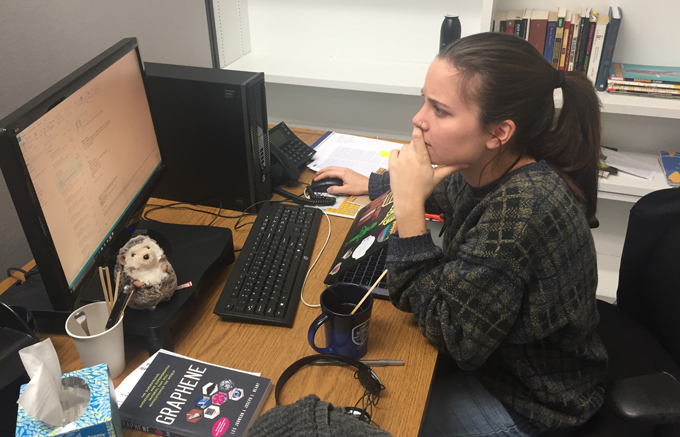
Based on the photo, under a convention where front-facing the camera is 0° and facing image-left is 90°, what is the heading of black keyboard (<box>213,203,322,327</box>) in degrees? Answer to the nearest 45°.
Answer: approximately 270°

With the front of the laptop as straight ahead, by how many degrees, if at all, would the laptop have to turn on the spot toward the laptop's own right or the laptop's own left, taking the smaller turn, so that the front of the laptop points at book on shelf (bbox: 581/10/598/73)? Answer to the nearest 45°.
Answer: approximately 45° to the laptop's own left

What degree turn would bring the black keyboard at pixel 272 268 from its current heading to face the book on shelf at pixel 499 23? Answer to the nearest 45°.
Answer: approximately 45° to its left

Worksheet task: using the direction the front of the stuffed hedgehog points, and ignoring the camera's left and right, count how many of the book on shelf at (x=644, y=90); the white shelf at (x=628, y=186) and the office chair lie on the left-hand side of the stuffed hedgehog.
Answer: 3

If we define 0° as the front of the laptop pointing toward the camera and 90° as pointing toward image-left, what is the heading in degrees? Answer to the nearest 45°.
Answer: approximately 270°

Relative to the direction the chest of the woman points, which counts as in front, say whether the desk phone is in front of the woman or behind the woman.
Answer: in front

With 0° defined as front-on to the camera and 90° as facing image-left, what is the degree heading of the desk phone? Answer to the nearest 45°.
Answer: approximately 315°

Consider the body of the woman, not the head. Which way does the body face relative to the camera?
to the viewer's left

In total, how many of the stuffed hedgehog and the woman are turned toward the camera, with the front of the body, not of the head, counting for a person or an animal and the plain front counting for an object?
1

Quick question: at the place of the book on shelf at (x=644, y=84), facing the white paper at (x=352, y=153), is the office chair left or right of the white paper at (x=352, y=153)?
left

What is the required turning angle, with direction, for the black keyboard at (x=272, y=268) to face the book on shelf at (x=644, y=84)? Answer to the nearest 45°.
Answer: approximately 45° to its left

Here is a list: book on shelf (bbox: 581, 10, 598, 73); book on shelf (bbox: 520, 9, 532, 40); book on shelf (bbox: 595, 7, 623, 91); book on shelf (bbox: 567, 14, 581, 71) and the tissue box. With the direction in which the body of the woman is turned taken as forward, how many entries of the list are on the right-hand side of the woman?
4

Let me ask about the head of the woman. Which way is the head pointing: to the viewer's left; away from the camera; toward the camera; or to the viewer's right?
to the viewer's left
